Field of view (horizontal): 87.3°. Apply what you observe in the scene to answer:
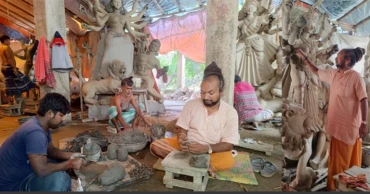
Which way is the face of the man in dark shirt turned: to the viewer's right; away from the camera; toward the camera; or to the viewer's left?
to the viewer's right

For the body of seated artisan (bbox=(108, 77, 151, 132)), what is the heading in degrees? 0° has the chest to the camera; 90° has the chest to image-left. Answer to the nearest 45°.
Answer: approximately 315°

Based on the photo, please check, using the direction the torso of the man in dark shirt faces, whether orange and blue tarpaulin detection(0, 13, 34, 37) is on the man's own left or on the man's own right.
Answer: on the man's own left

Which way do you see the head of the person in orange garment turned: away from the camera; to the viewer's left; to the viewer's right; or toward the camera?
to the viewer's left

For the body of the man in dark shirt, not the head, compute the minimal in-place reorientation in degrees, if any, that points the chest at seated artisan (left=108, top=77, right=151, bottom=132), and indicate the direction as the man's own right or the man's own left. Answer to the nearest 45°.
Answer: approximately 45° to the man's own left

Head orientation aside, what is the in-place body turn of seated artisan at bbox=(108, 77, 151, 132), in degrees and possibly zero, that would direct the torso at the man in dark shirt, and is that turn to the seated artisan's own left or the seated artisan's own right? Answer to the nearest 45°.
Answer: approximately 45° to the seated artisan's own right

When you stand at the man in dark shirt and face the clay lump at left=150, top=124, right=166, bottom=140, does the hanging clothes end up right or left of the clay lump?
left

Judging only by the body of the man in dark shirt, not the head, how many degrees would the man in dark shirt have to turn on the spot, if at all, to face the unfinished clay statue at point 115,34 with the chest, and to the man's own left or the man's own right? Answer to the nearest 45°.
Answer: approximately 45° to the man's own left

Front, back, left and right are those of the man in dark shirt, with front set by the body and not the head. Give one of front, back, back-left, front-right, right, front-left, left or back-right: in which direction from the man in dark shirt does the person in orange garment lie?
front-right

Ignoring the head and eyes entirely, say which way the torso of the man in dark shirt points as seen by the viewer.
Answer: to the viewer's right

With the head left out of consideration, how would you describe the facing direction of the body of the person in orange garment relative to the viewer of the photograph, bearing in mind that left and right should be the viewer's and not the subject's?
facing the viewer and to the left of the viewer

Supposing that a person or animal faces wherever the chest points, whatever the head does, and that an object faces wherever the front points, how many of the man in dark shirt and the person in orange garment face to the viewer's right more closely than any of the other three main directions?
1
